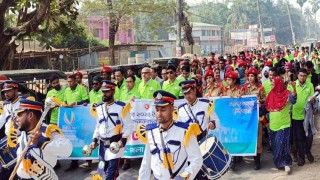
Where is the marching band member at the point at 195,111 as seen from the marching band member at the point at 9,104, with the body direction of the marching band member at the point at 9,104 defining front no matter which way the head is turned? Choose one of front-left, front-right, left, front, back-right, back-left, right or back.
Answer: left

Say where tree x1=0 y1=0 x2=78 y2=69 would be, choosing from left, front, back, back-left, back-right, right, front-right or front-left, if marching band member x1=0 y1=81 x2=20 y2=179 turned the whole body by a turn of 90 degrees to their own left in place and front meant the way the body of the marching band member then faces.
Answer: back-left

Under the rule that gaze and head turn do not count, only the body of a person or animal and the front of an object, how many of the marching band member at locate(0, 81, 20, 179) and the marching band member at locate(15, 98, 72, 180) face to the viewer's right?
0

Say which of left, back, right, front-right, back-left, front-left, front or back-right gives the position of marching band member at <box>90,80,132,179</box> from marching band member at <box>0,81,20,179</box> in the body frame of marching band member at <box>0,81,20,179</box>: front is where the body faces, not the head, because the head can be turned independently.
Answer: left

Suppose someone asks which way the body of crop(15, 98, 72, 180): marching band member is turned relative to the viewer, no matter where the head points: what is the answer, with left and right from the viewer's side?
facing the viewer and to the left of the viewer

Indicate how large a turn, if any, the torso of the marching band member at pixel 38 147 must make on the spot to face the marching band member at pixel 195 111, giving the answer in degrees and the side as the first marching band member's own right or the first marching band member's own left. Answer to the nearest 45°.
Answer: approximately 180°

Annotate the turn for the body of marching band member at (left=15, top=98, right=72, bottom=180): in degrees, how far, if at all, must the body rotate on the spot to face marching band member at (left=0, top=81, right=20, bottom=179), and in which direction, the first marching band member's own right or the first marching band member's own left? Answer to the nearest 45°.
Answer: approximately 135° to the first marching band member's own right

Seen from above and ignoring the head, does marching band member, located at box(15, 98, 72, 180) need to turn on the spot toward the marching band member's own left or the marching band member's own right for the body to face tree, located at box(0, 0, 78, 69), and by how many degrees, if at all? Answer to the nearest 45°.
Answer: approximately 135° to the marching band member's own right

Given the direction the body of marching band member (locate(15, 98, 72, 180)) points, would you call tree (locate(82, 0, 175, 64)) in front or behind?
behind

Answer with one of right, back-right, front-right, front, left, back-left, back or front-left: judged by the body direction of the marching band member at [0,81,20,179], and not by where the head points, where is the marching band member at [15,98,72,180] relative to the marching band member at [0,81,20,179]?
front-left
